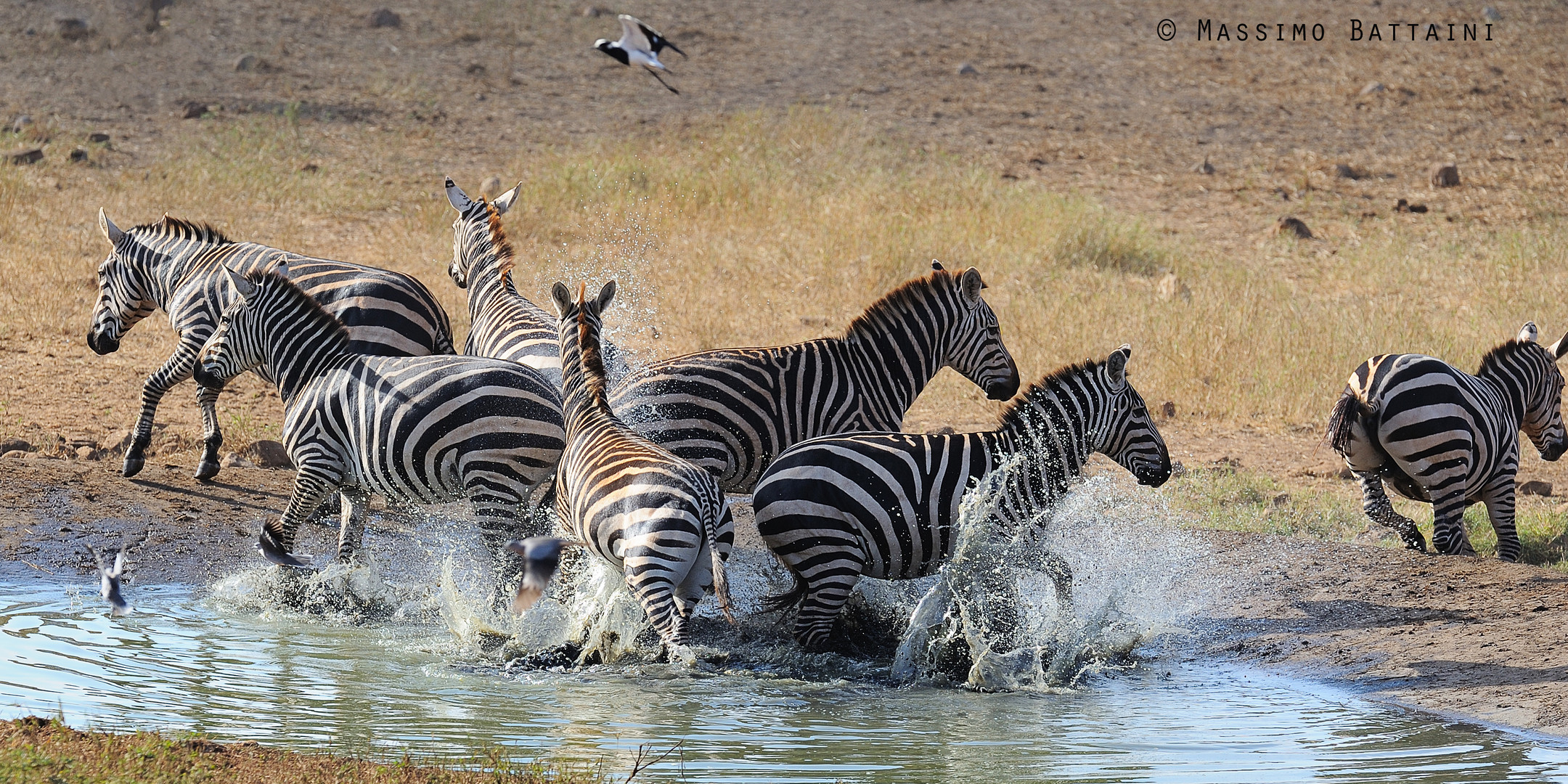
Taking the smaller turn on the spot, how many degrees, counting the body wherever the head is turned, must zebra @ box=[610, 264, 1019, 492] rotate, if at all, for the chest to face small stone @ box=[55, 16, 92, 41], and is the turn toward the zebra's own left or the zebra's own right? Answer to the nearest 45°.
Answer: approximately 135° to the zebra's own left

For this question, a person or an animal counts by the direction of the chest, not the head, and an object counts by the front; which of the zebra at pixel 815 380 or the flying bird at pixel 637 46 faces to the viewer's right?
the zebra

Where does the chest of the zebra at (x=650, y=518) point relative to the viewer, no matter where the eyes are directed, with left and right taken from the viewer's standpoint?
facing away from the viewer and to the left of the viewer

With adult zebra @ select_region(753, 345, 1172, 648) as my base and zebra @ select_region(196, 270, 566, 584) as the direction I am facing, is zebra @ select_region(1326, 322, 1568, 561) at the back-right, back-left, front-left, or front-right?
back-right

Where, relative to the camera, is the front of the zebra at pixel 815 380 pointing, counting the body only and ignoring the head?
to the viewer's right

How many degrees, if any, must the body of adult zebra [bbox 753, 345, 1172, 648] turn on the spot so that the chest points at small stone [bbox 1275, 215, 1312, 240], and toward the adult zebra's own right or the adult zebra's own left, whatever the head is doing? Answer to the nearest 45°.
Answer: approximately 90° to the adult zebra's own left

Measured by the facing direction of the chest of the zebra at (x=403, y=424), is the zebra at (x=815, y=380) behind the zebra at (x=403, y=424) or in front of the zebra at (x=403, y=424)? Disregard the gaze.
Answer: behind

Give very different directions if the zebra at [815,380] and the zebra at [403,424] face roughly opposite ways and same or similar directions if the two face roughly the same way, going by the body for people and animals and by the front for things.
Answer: very different directions

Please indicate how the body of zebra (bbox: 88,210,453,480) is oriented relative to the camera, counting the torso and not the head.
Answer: to the viewer's left

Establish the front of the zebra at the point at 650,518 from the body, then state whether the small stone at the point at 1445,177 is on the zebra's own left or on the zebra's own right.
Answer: on the zebra's own right

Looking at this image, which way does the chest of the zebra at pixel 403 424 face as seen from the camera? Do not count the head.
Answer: to the viewer's left

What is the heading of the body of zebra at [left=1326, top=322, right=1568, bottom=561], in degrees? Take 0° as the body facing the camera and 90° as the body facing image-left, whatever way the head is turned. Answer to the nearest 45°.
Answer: approximately 225°

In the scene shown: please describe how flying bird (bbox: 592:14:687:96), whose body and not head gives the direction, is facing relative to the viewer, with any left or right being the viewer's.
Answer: facing to the left of the viewer

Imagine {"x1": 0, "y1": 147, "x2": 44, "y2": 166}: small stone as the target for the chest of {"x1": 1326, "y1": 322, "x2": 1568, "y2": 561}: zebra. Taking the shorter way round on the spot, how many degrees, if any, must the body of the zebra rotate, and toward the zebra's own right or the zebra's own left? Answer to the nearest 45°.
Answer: approximately 135° to the zebra's own left
